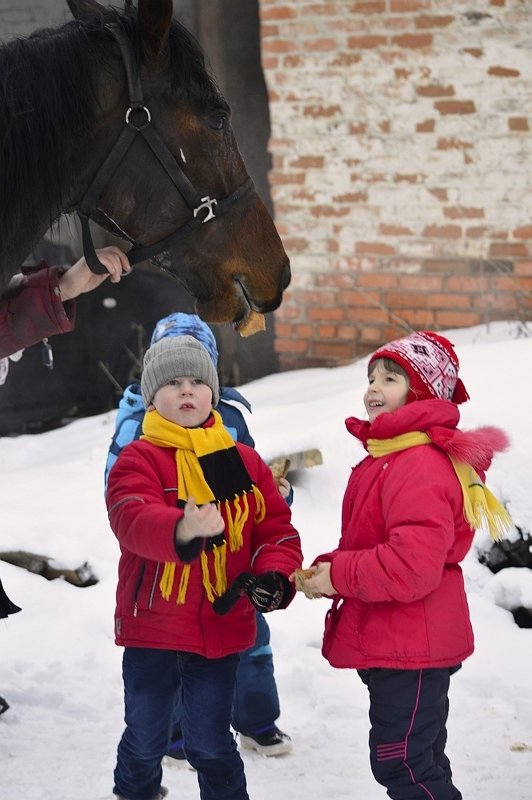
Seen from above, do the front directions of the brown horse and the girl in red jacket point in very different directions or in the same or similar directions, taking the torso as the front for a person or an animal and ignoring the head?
very different directions

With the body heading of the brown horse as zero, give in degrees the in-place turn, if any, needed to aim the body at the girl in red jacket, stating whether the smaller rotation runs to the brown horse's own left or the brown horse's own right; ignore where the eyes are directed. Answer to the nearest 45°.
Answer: approximately 45° to the brown horse's own right

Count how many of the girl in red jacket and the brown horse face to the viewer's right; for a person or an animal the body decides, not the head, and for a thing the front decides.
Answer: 1

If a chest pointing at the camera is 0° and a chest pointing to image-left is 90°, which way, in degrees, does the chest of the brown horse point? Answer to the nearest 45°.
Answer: approximately 270°

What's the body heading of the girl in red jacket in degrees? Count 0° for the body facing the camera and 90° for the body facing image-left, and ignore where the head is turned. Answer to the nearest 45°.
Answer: approximately 90°

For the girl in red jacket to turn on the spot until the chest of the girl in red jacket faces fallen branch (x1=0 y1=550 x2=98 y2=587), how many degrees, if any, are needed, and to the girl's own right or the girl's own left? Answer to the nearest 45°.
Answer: approximately 45° to the girl's own right
